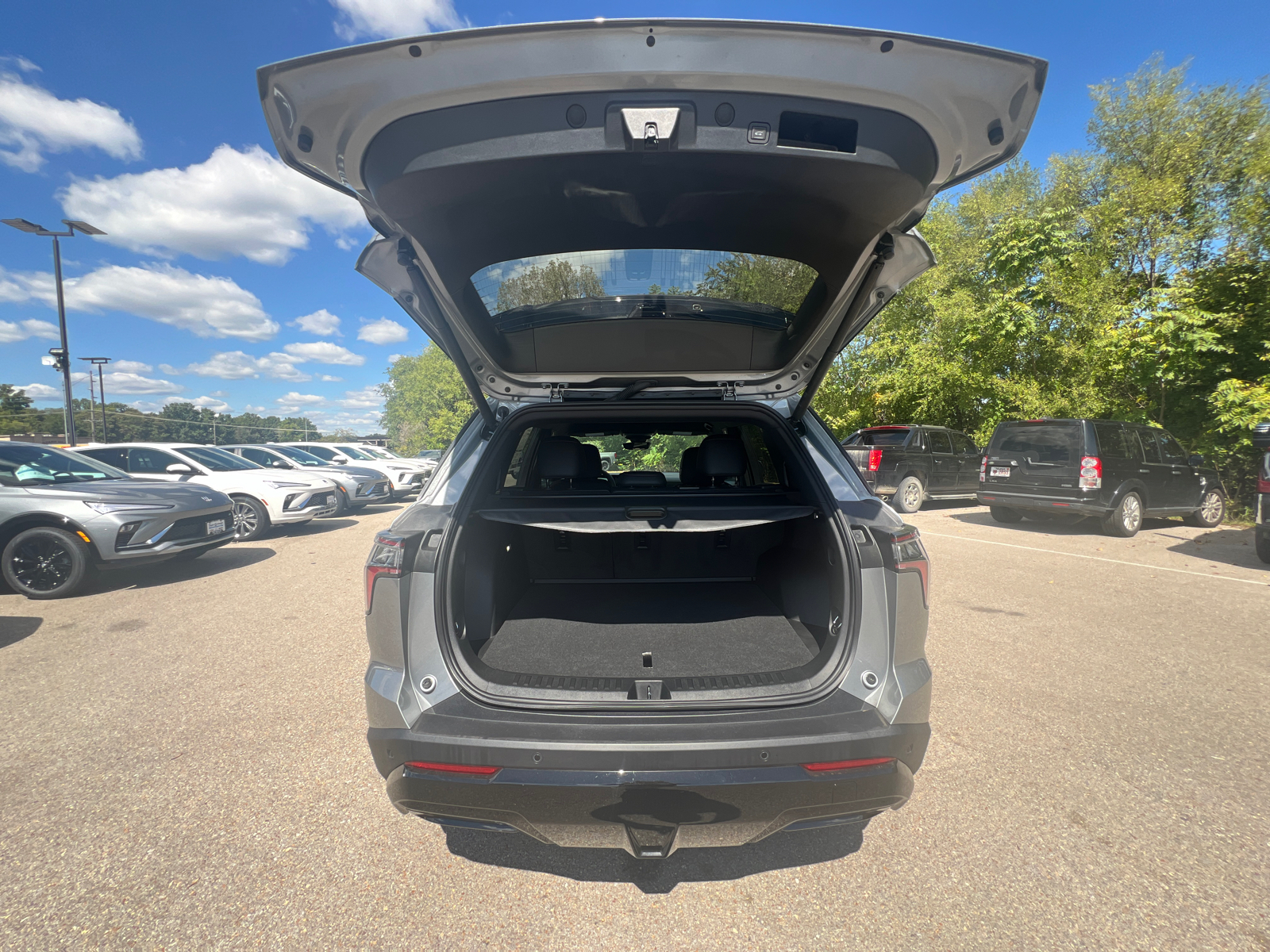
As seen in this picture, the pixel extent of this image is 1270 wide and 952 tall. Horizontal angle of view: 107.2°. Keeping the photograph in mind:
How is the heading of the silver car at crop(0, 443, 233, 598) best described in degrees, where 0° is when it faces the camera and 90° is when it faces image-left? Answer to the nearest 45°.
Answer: approximately 315°

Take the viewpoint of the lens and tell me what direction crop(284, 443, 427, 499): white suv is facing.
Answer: facing the viewer and to the right of the viewer

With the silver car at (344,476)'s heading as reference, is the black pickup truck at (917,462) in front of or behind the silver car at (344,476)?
in front

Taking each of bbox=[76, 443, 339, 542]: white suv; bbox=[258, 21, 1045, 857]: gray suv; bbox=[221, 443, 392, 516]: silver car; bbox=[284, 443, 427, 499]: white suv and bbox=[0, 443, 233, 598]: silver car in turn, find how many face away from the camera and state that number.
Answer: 1

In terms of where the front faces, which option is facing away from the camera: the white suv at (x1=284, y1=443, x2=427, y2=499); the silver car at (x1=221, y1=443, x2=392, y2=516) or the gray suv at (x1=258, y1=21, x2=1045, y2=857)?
the gray suv

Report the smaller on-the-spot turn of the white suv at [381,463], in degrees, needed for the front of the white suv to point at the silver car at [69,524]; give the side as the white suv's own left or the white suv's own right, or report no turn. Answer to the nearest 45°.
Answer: approximately 45° to the white suv's own right

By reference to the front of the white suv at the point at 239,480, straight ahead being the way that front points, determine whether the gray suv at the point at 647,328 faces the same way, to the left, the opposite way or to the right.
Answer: to the left

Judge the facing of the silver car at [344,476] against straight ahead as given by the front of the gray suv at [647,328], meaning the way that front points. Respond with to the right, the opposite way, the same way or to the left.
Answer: to the right

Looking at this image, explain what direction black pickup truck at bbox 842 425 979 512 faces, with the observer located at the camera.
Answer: facing away from the viewer and to the right of the viewer

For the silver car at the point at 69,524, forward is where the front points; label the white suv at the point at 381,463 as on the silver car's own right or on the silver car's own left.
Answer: on the silver car's own left

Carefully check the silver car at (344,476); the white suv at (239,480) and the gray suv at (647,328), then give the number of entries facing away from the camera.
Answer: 1

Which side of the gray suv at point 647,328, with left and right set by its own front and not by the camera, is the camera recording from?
back

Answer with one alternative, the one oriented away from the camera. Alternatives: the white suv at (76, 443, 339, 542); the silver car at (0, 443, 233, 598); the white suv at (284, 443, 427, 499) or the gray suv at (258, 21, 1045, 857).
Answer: the gray suv
